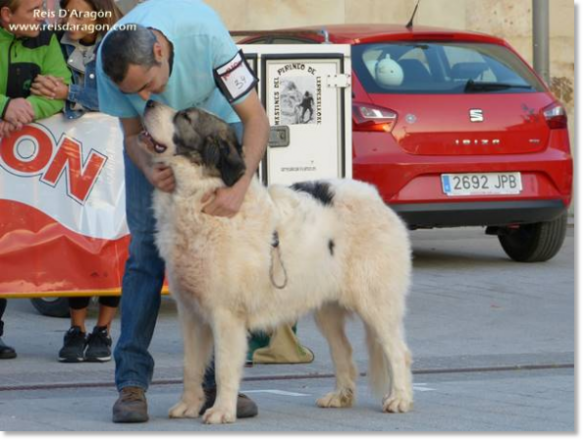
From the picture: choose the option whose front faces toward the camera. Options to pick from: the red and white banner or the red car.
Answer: the red and white banner

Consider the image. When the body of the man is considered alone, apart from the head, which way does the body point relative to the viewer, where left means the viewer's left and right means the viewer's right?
facing the viewer

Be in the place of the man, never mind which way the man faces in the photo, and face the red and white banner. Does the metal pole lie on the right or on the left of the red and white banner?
right

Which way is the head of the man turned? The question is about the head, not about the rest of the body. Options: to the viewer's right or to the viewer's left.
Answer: to the viewer's left

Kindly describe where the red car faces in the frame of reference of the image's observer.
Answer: facing away from the viewer and to the left of the viewer

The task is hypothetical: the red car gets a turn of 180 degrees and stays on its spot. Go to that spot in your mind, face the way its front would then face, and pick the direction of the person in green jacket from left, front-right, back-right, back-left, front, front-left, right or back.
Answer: right

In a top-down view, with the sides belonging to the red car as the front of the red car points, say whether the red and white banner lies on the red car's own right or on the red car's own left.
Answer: on the red car's own left

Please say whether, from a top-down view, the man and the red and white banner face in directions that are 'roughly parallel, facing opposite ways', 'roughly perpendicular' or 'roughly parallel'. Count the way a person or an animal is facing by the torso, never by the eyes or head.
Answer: roughly parallel

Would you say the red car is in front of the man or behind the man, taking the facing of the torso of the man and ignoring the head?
behind
